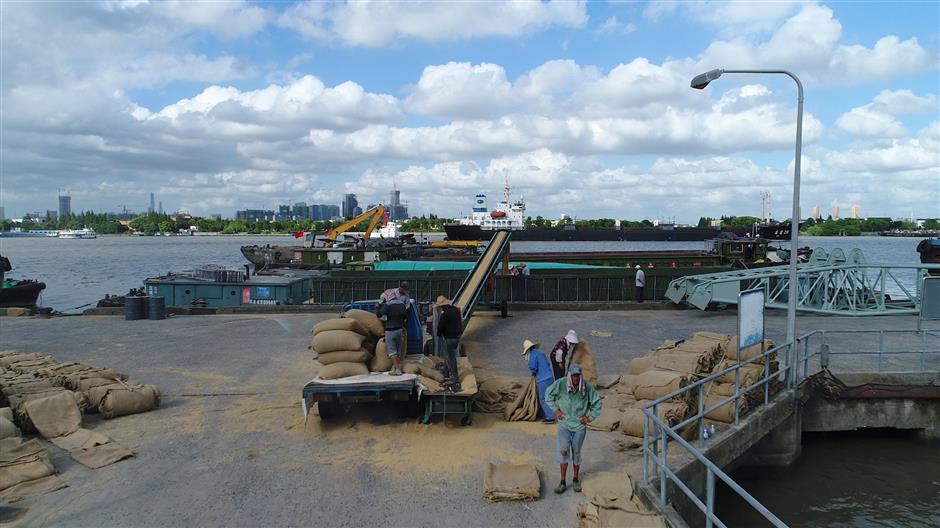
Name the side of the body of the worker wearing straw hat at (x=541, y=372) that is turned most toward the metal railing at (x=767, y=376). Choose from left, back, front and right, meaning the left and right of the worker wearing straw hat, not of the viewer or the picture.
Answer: back

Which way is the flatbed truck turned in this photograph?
away from the camera

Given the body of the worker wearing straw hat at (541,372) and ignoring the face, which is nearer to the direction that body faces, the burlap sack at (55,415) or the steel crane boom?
the burlap sack

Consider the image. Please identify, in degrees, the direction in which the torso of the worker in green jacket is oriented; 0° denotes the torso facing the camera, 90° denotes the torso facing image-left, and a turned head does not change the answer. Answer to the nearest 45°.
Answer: approximately 0°

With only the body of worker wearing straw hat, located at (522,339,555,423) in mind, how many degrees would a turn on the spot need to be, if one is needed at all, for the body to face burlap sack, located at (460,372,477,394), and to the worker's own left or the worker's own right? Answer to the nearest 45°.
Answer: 0° — they already face it

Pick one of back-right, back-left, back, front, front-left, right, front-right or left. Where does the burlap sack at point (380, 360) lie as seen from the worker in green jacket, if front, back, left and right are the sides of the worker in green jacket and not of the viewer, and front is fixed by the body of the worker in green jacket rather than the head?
back-right

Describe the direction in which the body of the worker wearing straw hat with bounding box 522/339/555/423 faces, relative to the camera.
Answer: to the viewer's left

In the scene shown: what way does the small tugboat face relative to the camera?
to the viewer's right

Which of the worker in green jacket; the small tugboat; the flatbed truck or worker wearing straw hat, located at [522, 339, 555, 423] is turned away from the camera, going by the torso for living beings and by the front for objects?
the flatbed truck
